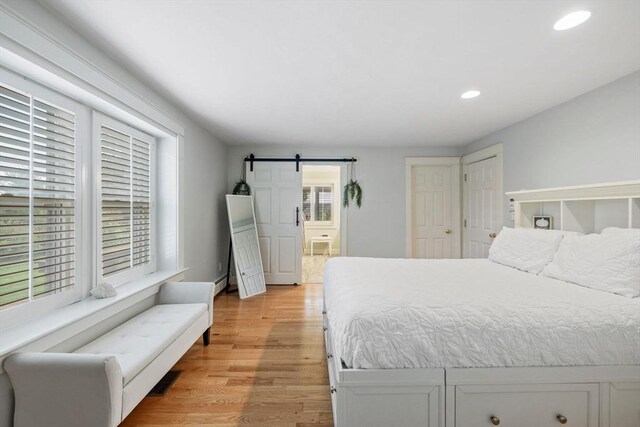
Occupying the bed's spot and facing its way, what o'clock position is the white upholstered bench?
The white upholstered bench is roughly at 11 o'clock from the bed.

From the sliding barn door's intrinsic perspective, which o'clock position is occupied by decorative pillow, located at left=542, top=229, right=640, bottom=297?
The decorative pillow is roughly at 11 o'clock from the sliding barn door.

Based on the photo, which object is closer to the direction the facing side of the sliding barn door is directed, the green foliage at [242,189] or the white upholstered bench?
the white upholstered bench

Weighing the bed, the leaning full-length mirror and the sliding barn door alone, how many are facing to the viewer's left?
1

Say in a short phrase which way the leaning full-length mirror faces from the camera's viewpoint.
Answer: facing the viewer and to the right of the viewer

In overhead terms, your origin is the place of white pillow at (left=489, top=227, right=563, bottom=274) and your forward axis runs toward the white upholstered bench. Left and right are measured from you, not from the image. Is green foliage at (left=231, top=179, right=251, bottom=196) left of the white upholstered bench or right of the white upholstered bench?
right

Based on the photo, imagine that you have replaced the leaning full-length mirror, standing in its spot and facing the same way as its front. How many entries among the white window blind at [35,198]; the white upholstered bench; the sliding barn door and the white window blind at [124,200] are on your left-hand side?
1

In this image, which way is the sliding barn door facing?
toward the camera

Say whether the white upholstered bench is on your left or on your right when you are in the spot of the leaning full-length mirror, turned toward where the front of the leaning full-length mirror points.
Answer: on your right

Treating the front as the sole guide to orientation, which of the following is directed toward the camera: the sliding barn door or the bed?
the sliding barn door

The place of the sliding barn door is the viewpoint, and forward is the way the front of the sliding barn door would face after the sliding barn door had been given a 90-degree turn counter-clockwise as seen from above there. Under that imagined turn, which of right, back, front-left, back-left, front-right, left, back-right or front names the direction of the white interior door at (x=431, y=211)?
front

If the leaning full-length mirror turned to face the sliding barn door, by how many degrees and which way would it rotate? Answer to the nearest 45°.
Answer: approximately 90° to its left

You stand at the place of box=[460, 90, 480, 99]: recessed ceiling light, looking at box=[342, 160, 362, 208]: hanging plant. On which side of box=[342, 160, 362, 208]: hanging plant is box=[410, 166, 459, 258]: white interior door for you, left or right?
right

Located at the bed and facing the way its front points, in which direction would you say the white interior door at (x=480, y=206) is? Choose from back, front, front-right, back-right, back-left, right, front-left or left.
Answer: right

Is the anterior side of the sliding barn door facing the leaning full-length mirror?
no

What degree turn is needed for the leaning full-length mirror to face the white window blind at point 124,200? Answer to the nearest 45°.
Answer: approximately 90° to its right

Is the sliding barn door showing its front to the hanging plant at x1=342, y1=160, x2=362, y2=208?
no

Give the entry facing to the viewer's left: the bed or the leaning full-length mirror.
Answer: the bed

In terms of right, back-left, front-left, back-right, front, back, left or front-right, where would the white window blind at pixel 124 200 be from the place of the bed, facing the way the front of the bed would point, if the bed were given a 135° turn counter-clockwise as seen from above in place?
back-right

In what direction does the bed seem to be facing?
to the viewer's left
